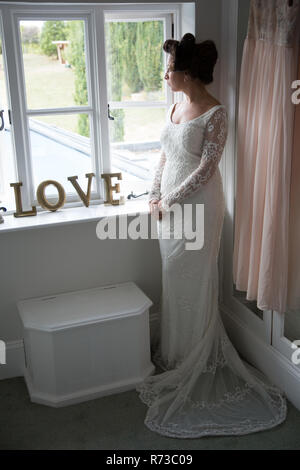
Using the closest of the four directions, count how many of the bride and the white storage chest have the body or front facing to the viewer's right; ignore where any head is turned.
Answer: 0

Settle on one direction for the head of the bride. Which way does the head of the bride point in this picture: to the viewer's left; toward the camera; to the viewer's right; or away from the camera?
to the viewer's left

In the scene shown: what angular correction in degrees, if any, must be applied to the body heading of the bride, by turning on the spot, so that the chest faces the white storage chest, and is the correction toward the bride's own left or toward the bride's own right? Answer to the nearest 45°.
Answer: approximately 45° to the bride's own right

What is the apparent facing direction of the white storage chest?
toward the camera

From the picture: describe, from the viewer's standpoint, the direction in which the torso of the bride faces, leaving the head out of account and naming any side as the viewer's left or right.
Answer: facing the viewer and to the left of the viewer

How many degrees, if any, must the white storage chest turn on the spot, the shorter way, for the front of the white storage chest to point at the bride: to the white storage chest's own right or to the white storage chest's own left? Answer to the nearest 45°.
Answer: approximately 90° to the white storage chest's own left

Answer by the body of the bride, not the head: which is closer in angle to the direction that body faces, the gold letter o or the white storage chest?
the white storage chest
